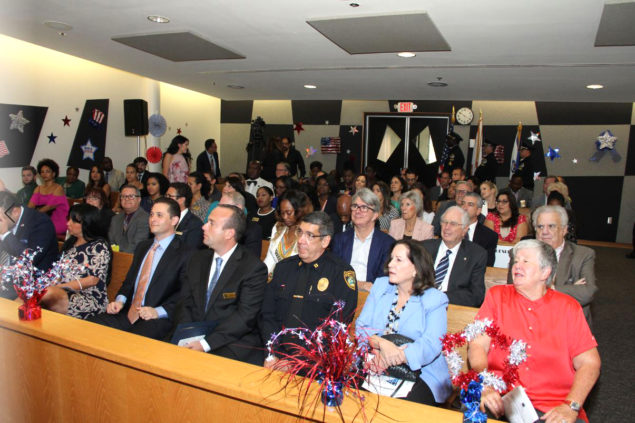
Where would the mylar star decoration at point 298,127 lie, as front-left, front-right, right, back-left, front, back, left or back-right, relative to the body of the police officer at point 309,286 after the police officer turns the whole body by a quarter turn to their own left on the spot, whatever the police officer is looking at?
back-left

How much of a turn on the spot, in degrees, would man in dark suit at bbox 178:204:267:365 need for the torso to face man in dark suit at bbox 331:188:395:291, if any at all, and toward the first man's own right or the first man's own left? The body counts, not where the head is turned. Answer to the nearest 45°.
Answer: approximately 180°

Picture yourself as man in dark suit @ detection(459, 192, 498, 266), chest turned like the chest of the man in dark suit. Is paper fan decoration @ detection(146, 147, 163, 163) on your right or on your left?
on your right

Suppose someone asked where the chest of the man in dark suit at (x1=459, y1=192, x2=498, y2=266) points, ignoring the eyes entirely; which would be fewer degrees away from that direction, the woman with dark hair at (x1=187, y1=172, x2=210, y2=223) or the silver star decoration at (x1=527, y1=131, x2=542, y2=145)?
the woman with dark hair

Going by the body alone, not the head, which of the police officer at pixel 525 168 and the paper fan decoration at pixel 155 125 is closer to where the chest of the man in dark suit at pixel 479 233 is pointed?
the paper fan decoration

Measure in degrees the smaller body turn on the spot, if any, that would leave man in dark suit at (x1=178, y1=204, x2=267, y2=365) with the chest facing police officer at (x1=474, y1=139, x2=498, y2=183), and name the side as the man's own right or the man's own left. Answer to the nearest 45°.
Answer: approximately 180°

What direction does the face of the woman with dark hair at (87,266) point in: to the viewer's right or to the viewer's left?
to the viewer's left

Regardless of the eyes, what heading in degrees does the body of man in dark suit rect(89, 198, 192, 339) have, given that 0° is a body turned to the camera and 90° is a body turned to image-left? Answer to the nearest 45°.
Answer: approximately 45°

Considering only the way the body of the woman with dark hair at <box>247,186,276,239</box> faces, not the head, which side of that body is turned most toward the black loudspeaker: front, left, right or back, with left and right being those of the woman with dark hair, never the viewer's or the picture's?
right
